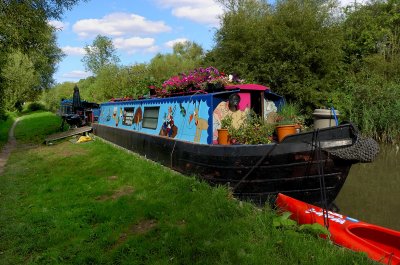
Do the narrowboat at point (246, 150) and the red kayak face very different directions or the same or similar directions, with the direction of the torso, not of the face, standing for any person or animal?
very different directions

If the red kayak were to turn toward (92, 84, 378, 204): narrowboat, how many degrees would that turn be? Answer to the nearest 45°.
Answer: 0° — it already faces it

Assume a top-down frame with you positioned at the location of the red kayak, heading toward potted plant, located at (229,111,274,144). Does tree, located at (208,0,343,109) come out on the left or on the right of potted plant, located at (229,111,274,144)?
right

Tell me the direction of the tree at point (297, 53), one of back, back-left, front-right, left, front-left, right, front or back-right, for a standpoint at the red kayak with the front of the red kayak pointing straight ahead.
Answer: front-right

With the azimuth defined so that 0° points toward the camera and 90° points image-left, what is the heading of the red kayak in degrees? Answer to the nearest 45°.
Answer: approximately 135°
